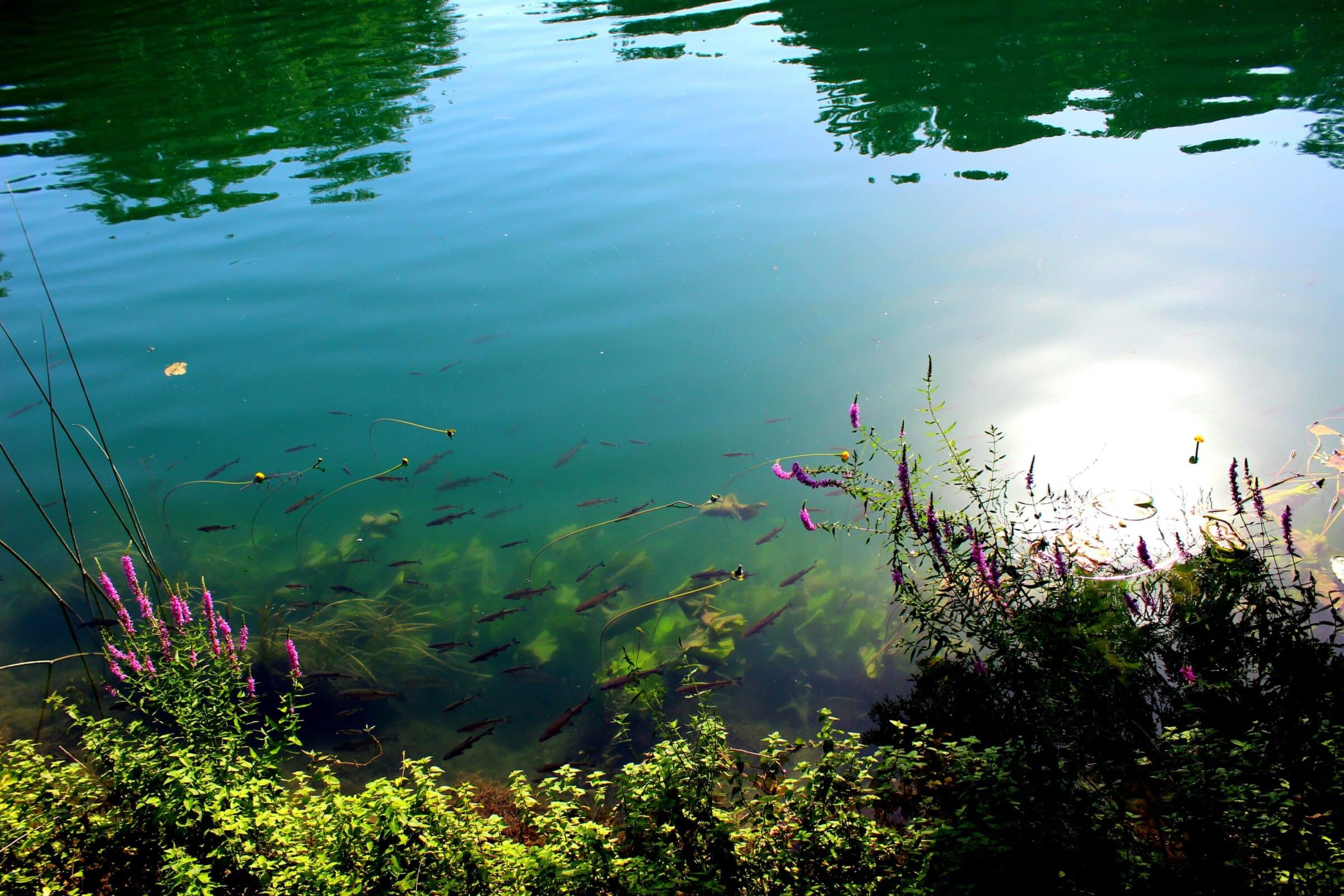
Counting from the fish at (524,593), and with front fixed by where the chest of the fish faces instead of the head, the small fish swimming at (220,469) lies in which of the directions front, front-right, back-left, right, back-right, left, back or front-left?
front-right

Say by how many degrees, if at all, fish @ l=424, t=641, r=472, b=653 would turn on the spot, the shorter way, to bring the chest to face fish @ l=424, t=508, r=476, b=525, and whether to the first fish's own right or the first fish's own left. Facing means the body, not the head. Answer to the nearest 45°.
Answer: approximately 90° to the first fish's own right

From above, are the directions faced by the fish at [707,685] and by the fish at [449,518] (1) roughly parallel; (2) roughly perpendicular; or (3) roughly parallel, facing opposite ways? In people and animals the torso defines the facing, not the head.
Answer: roughly parallel

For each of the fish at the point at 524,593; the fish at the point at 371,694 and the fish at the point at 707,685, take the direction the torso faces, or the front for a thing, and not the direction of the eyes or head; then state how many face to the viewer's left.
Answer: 3

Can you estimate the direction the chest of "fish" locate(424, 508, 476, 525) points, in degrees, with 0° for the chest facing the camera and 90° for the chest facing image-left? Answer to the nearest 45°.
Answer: approximately 90°

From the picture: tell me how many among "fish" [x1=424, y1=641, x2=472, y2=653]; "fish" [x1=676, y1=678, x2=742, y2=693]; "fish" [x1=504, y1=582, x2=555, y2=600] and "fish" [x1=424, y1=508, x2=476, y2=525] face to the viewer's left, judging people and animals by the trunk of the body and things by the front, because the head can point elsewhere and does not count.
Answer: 4

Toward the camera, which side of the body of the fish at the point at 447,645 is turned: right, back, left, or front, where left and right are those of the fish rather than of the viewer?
left

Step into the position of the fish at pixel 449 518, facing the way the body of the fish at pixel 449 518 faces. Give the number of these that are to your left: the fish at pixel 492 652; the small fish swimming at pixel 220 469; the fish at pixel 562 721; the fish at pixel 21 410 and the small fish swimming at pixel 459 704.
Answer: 3

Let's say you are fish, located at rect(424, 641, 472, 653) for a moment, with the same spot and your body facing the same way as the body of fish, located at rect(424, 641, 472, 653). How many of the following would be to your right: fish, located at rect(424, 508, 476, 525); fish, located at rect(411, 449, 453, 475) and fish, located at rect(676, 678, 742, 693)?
2

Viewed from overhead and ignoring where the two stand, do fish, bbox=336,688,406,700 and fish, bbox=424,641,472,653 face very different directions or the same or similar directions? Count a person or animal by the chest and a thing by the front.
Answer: same or similar directions

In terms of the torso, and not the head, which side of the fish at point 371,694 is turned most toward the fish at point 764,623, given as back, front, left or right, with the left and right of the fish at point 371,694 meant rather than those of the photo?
back

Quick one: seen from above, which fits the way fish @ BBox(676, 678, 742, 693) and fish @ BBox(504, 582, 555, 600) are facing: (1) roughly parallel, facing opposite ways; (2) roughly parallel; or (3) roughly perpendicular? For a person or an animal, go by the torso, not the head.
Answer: roughly parallel

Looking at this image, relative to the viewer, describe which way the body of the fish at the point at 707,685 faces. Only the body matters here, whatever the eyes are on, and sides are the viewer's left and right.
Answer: facing to the left of the viewer

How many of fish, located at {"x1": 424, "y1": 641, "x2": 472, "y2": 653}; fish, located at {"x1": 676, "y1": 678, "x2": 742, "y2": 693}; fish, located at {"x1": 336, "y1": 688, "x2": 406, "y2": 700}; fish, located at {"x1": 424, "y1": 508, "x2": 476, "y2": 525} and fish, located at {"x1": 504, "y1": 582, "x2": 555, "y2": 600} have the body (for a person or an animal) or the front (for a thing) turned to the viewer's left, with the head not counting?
5
